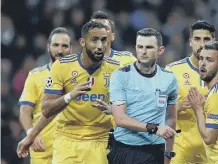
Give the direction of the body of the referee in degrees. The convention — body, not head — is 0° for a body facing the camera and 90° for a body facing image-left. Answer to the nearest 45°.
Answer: approximately 0°
